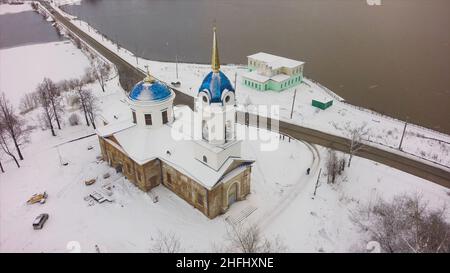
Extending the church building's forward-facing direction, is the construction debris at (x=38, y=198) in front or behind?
behind

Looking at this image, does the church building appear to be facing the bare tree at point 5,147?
no

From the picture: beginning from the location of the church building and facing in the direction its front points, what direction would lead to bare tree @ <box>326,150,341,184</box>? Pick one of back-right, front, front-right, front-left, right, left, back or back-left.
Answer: front-left

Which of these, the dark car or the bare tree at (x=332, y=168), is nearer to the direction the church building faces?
the bare tree

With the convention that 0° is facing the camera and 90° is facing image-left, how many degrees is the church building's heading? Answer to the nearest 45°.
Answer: approximately 315°

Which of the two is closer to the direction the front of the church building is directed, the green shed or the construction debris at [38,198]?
the green shed

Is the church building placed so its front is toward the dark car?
no

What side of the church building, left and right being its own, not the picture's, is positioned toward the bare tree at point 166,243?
right

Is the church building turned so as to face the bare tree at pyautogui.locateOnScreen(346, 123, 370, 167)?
no

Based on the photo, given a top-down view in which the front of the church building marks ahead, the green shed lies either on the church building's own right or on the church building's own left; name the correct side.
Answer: on the church building's own left

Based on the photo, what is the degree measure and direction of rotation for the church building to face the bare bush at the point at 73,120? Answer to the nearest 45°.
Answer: approximately 180°

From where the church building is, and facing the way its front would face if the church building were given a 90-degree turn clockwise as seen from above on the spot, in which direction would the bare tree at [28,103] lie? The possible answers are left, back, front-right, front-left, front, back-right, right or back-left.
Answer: right

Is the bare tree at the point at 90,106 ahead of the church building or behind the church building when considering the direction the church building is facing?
behind

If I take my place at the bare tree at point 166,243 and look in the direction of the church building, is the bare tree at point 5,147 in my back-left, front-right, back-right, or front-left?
front-left

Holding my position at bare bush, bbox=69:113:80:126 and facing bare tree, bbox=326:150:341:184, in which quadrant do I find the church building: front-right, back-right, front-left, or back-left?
front-right

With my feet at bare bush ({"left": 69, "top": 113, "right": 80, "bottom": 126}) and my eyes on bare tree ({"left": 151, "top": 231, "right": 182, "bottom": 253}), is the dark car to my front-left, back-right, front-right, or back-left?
front-right
